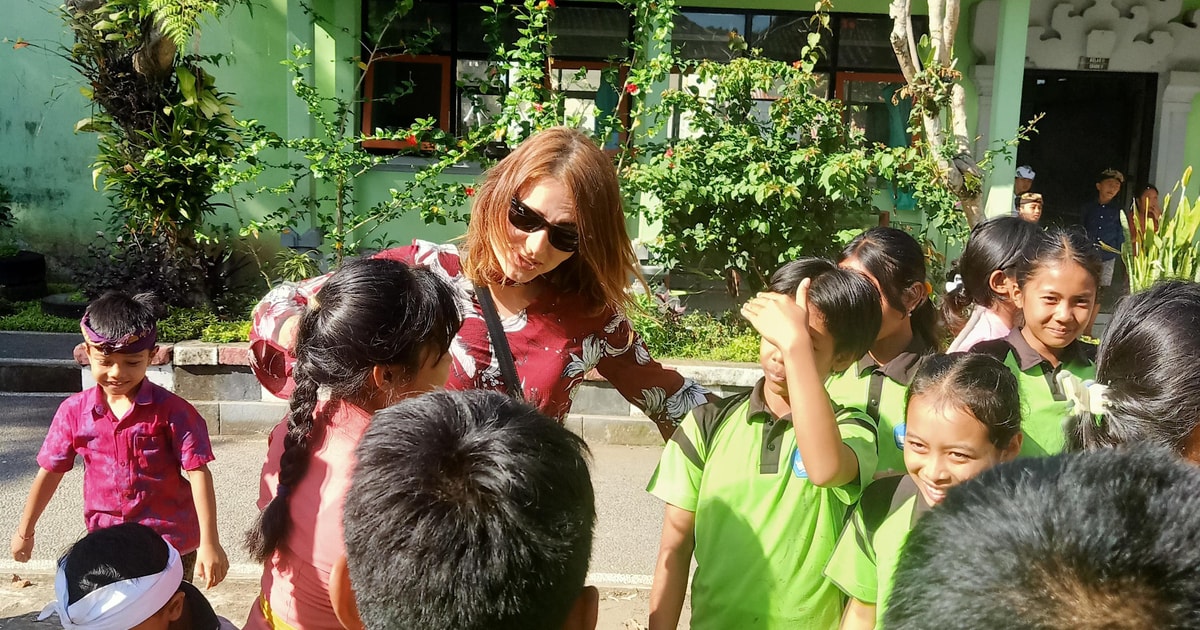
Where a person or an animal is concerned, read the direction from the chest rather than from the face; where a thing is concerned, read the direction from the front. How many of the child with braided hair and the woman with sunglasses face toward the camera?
1

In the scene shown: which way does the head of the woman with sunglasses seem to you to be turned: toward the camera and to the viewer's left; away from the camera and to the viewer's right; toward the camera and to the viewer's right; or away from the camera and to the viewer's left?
toward the camera and to the viewer's left

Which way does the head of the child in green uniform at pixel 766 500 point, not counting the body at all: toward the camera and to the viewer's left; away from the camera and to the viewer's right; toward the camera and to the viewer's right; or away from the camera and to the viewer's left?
toward the camera and to the viewer's left

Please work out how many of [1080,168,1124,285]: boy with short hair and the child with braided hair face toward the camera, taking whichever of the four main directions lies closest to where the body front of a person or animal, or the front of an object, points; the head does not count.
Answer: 1

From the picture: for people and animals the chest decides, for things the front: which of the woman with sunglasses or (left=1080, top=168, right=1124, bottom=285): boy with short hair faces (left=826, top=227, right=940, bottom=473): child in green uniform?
the boy with short hair

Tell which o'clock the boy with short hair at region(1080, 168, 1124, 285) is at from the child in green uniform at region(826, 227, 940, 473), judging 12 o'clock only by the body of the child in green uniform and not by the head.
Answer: The boy with short hair is roughly at 5 o'clock from the child in green uniform.

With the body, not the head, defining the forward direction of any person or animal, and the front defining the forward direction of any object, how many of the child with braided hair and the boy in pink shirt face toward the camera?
1

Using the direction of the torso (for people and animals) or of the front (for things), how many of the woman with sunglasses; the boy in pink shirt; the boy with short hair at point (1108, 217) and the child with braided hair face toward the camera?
3

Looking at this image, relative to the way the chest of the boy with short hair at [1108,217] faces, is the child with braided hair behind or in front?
in front

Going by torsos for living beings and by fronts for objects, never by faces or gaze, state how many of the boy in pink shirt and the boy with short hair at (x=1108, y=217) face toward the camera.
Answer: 2
